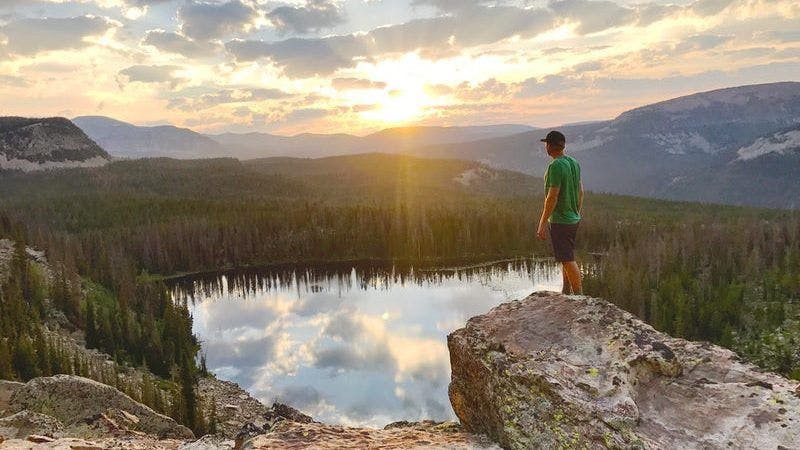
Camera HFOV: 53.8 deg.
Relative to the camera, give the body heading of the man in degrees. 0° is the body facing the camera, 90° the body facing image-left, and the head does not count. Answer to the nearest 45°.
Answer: approximately 135°

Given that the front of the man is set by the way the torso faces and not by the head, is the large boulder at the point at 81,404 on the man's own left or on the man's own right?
on the man's own left

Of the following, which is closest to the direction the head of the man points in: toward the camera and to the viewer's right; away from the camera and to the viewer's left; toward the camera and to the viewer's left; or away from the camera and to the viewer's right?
away from the camera and to the viewer's left
